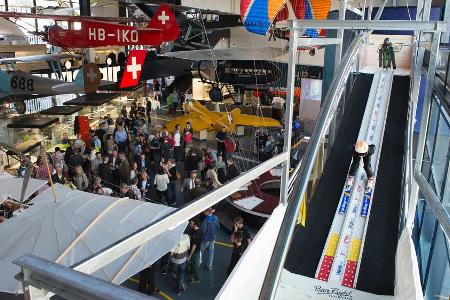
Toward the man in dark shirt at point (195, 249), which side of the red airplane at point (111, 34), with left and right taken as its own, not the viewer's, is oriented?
left

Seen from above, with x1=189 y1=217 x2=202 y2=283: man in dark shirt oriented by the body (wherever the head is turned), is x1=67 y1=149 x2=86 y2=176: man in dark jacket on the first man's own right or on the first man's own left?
on the first man's own right

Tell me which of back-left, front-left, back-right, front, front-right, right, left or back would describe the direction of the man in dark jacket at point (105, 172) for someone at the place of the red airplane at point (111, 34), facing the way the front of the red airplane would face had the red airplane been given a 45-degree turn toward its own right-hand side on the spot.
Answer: back-left

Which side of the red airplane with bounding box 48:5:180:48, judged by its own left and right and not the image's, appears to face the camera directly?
left

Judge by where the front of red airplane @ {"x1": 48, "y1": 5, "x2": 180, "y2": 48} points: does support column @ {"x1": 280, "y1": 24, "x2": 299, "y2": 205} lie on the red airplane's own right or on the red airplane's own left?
on the red airplane's own left

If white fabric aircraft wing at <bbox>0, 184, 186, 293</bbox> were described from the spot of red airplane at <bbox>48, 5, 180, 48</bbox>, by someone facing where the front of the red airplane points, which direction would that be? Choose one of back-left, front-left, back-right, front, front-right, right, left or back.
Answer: left
